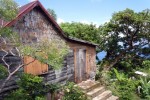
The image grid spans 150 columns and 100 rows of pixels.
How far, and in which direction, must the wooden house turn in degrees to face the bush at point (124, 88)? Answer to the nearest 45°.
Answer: approximately 45° to its left

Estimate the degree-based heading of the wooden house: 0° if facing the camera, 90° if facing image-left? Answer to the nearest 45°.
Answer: approximately 315°
